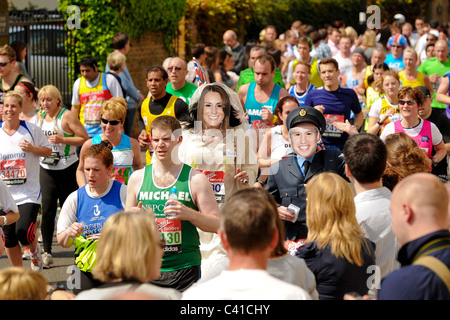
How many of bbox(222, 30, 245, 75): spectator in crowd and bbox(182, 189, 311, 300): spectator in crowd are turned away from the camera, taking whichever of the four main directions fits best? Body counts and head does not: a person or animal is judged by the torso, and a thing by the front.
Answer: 1

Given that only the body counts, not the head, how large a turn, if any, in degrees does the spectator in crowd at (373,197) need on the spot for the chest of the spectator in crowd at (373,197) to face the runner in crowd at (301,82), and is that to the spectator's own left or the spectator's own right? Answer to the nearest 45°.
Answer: approximately 45° to the spectator's own right

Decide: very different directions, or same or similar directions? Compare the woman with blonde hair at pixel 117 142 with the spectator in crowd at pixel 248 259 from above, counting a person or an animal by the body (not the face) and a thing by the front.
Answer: very different directions

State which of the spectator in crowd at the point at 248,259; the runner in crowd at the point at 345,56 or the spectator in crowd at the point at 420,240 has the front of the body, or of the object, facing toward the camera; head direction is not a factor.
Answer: the runner in crowd at the point at 345,56

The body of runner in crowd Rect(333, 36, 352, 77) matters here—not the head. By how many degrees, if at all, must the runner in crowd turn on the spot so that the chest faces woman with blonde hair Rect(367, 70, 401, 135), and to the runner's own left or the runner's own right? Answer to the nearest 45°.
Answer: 0° — they already face them

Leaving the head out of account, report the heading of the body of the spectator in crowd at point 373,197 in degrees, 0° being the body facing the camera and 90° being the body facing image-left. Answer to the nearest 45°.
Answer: approximately 135°

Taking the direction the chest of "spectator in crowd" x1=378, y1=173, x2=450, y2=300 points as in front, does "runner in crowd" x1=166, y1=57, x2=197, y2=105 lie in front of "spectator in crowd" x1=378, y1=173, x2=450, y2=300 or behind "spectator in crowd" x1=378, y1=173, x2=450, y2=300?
in front

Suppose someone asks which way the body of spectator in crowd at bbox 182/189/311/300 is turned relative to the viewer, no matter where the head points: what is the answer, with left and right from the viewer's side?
facing away from the viewer

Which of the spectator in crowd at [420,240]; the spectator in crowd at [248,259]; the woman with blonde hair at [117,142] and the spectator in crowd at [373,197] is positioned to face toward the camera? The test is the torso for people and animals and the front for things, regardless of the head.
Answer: the woman with blonde hair

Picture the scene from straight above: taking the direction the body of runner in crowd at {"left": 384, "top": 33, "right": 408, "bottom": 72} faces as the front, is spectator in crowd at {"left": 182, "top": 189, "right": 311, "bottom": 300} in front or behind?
in front

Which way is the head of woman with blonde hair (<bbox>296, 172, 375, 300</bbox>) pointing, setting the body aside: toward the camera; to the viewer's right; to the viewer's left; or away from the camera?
away from the camera

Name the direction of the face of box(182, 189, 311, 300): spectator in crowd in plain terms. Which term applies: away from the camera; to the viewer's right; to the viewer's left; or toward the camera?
away from the camera
